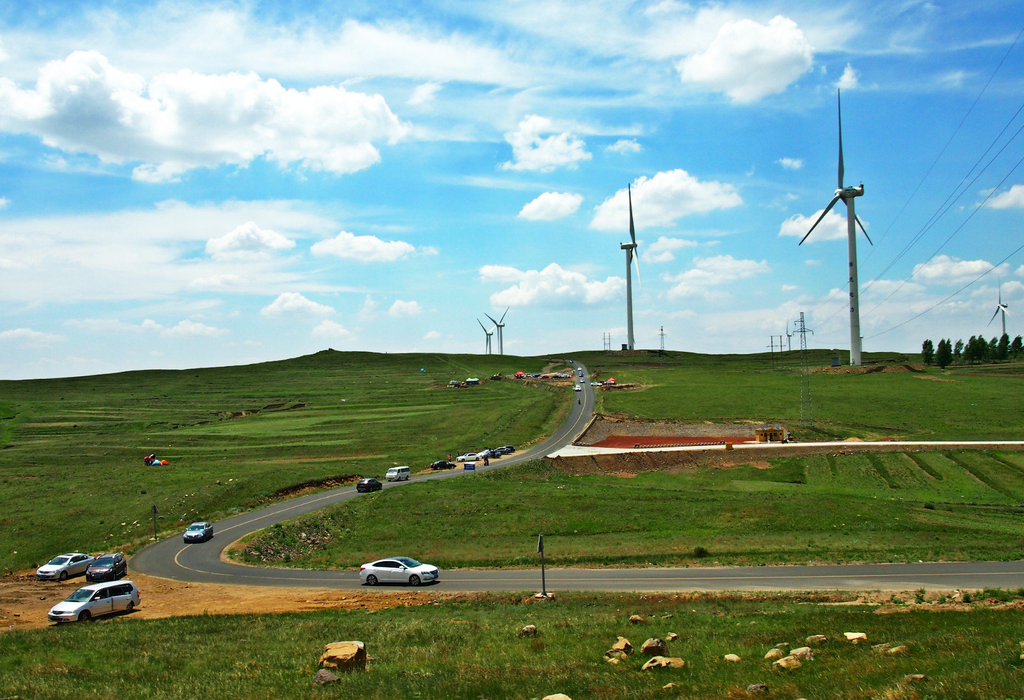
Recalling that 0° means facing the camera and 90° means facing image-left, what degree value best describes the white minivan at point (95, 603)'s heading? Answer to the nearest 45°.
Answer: approximately 45°

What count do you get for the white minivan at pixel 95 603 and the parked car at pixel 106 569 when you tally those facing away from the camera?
0

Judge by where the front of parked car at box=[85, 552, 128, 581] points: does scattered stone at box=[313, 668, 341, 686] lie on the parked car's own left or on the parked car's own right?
on the parked car's own left

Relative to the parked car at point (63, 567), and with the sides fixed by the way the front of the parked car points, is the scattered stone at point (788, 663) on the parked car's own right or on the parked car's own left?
on the parked car's own left

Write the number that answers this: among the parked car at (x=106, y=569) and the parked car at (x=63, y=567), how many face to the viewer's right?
0
